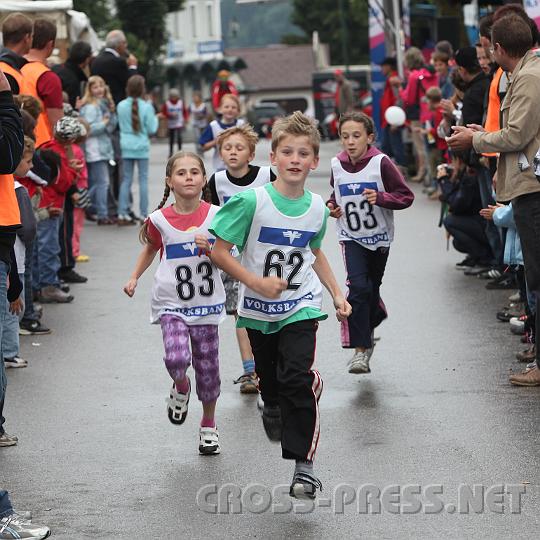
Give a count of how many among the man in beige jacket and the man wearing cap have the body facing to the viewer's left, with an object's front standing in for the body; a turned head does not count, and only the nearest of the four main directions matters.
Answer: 2

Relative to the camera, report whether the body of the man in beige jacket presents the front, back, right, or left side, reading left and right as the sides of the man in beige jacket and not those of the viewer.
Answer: left

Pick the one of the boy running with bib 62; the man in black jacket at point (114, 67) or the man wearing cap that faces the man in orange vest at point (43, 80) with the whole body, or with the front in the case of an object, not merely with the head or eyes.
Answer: the man wearing cap

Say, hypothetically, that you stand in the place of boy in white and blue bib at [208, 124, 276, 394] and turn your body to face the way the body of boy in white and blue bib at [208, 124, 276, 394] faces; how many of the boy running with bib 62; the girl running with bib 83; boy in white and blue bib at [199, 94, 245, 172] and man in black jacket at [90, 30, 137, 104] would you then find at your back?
2

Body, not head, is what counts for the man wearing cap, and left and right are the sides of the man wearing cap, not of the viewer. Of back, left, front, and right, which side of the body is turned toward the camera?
left

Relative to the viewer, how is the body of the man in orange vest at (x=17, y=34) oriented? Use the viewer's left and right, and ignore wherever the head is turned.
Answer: facing away from the viewer and to the right of the viewer

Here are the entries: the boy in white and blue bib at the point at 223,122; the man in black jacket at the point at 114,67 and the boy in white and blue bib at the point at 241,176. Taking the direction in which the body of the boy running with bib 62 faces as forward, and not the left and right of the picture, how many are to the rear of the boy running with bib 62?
3

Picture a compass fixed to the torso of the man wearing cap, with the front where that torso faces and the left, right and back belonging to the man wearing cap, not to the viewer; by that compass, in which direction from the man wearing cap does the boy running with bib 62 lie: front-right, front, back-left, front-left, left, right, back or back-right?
left

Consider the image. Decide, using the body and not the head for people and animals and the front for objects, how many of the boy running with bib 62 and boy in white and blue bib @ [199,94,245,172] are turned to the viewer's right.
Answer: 0

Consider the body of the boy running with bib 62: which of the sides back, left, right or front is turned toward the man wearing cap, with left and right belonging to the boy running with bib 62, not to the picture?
back

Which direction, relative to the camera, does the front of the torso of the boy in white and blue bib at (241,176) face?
toward the camera

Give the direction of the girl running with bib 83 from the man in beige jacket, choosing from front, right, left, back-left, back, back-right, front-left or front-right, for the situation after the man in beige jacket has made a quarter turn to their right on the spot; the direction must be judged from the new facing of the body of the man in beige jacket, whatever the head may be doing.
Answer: back-left

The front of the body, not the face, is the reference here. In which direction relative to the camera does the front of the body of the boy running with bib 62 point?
toward the camera

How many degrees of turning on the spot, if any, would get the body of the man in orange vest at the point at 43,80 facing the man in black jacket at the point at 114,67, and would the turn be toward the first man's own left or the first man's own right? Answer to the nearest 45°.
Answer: approximately 45° to the first man's own left
